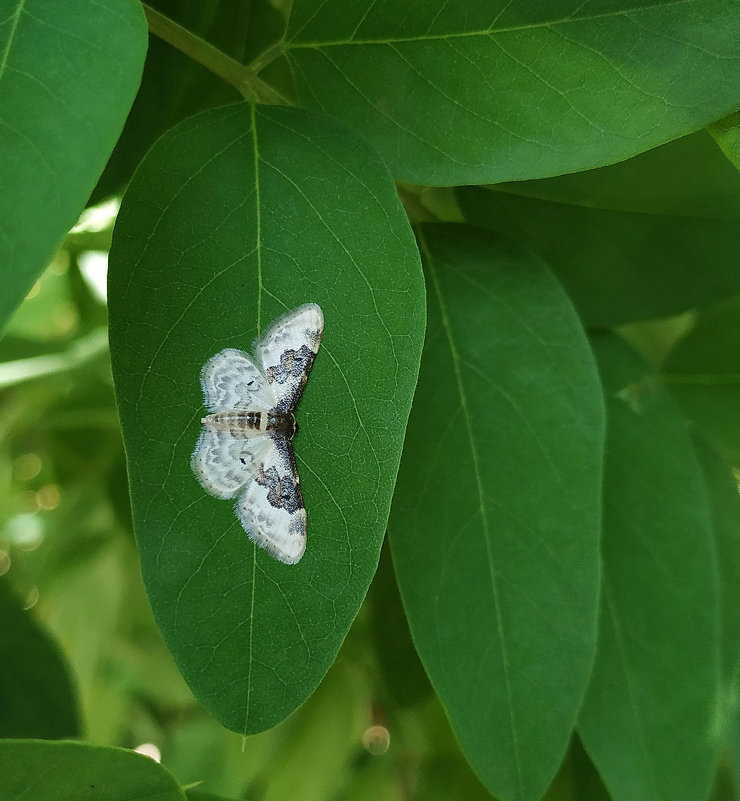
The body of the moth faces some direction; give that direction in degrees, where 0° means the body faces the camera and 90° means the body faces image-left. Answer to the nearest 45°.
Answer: approximately 270°
